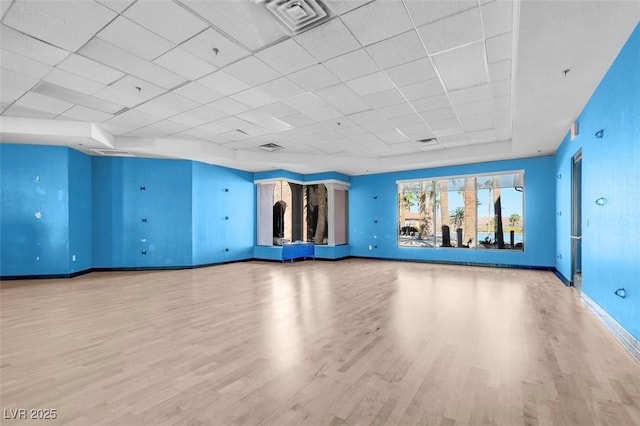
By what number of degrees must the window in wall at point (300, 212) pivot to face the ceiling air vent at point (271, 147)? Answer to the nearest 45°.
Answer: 0° — it already faces it

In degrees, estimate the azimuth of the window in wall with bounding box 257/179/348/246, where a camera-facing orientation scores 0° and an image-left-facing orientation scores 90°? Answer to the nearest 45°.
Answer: approximately 0°

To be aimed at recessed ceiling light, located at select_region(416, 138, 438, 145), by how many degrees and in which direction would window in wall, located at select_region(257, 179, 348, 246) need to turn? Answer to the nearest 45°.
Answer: approximately 45° to its left
